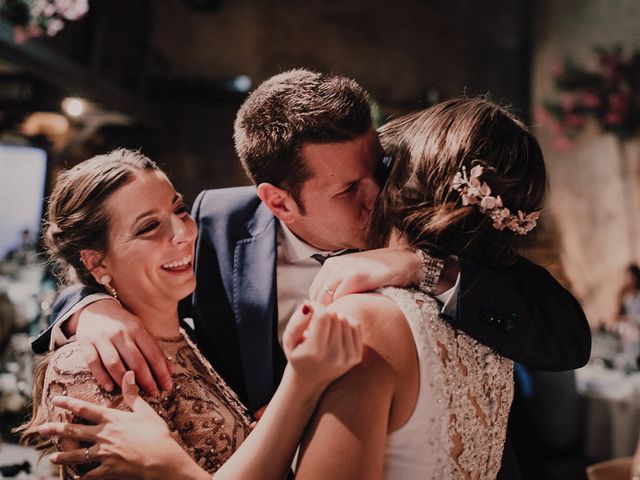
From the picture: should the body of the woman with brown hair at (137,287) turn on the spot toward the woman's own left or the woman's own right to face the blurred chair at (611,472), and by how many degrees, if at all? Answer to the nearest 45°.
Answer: approximately 45° to the woman's own left

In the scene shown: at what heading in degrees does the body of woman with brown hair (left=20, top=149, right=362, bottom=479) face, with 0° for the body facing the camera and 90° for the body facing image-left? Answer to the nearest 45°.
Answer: approximately 315°

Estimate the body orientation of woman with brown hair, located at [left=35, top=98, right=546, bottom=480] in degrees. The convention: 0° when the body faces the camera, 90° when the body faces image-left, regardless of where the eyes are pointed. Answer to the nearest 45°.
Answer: approximately 135°

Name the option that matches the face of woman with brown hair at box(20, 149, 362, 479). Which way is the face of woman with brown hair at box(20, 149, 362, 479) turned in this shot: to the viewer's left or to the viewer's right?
to the viewer's right

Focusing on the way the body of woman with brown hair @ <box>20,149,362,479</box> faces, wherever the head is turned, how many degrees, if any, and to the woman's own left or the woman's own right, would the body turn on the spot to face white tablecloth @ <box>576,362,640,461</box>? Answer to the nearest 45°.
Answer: approximately 90° to the woman's own left

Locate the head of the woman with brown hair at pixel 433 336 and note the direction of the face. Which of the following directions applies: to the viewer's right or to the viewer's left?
to the viewer's left

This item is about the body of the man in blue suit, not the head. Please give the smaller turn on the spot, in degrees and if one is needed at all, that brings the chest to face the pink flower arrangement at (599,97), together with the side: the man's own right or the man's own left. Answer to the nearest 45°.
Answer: approximately 90° to the man's own left

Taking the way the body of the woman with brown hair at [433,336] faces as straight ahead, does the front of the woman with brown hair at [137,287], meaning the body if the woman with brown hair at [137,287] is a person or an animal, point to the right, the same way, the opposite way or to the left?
the opposite way
